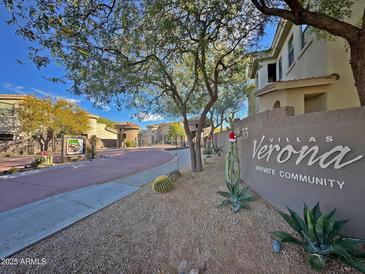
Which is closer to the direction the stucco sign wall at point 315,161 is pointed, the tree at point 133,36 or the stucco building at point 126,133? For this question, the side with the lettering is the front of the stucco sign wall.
the tree

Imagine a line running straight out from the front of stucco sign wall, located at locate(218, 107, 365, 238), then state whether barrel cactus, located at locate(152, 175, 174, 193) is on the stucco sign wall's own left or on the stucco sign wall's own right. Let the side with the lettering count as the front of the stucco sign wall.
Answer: on the stucco sign wall's own right

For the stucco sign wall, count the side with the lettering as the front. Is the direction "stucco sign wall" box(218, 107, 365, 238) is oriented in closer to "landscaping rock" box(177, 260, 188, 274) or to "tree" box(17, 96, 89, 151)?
the landscaping rock

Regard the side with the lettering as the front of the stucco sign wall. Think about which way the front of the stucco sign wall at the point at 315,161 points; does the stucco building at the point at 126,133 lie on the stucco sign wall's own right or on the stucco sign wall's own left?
on the stucco sign wall's own right

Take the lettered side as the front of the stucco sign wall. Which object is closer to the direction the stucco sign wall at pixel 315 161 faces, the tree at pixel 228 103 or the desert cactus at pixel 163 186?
the desert cactus

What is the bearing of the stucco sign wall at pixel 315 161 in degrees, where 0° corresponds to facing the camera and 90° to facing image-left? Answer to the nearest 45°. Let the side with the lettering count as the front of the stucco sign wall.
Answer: approximately 45°

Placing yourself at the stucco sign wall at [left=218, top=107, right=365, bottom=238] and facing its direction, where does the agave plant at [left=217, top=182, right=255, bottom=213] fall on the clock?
The agave plant is roughly at 2 o'clock from the stucco sign wall.

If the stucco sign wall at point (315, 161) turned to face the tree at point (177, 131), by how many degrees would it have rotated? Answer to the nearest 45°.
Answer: approximately 90° to its right

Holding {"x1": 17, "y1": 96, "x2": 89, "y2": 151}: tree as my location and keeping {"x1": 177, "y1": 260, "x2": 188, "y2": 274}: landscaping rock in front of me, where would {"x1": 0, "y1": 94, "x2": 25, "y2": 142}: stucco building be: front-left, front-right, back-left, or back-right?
back-right
